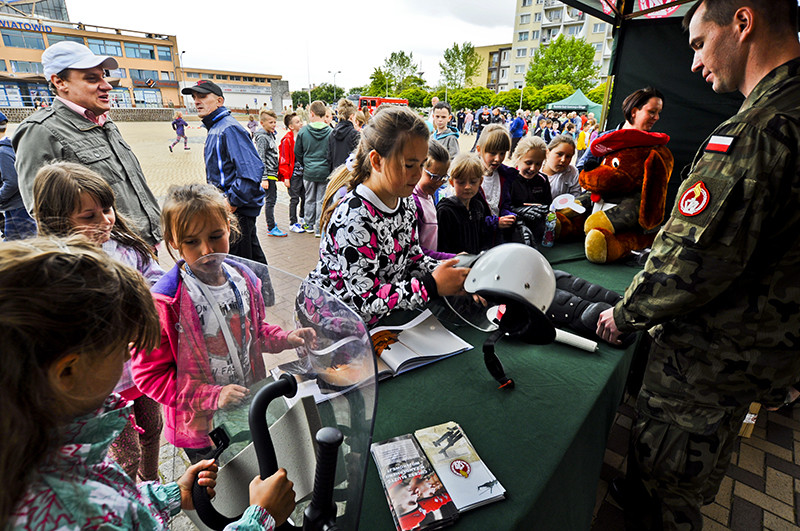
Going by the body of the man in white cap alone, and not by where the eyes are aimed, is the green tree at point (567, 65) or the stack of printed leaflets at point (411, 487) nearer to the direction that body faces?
the stack of printed leaflets

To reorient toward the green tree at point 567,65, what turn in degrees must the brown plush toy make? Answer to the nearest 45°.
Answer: approximately 135° to its right

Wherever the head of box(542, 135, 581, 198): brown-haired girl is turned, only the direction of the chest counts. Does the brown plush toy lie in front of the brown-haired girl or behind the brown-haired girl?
in front

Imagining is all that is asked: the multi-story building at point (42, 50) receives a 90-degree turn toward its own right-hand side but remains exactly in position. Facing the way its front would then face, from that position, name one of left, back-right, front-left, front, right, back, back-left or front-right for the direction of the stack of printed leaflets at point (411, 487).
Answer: front-left

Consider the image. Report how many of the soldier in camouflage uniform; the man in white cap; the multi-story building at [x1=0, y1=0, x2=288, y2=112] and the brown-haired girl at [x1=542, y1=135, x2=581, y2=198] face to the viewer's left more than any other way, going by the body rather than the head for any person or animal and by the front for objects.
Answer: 1

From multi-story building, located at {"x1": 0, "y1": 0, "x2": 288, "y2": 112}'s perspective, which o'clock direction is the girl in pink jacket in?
The girl in pink jacket is roughly at 1 o'clock from the multi-story building.

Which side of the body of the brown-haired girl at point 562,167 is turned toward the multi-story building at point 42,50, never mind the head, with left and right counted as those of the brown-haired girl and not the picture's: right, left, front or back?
right

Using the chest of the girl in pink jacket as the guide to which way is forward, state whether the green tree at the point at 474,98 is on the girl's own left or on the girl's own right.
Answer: on the girl's own left

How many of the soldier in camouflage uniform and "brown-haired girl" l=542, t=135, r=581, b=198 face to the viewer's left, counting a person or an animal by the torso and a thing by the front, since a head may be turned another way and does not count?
1

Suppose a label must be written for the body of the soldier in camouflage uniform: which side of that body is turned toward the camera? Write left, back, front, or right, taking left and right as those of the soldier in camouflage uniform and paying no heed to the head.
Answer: left

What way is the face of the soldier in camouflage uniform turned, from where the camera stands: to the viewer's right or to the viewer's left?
to the viewer's left

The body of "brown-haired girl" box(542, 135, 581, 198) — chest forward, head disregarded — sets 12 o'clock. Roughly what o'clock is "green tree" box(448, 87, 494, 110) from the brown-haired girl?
The green tree is roughly at 7 o'clock from the brown-haired girl.

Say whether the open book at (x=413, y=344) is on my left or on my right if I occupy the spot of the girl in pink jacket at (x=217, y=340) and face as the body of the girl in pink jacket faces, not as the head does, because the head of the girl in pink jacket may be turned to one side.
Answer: on my left

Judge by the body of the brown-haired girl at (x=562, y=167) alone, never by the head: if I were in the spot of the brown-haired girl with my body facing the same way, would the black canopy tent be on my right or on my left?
on my left

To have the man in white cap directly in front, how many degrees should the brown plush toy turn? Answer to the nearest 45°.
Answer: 0° — it already faces them

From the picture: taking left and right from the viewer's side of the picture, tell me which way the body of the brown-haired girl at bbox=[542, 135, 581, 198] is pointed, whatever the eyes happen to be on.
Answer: facing the viewer and to the right of the viewer

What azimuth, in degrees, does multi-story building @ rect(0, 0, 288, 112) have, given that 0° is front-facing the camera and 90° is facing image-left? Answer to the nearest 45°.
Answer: approximately 315°

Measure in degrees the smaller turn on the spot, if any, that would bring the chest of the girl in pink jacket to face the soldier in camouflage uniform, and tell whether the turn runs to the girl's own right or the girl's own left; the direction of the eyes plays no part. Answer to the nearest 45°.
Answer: approximately 45° to the girl's own left
